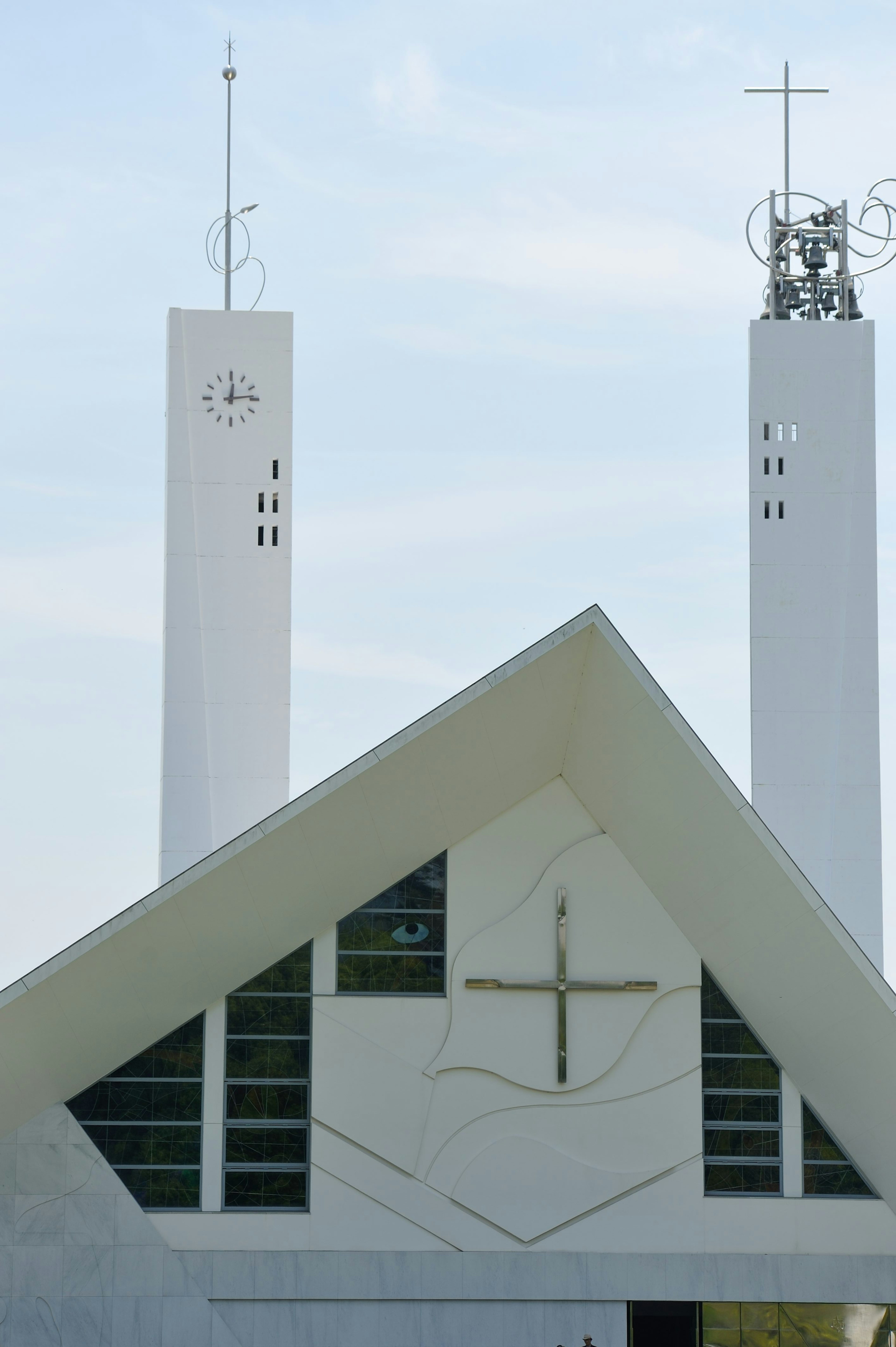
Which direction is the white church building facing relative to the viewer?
toward the camera
